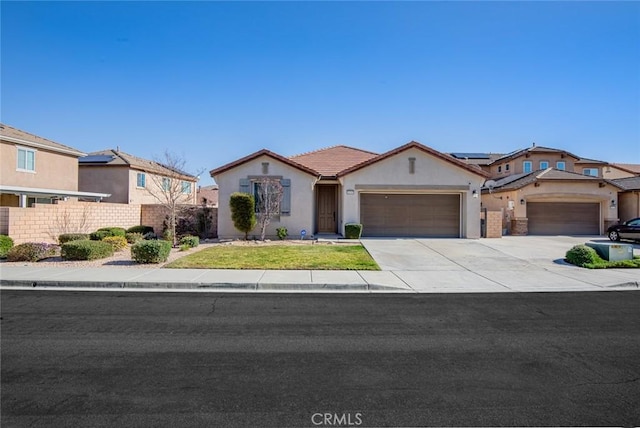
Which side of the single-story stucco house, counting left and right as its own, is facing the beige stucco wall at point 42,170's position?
right

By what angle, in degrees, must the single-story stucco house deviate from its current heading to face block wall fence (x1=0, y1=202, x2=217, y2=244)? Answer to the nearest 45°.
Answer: approximately 90° to its right

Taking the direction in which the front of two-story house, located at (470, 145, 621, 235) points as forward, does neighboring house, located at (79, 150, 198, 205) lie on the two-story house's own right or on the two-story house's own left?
on the two-story house's own right

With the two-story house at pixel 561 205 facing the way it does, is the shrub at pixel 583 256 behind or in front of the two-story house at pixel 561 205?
in front

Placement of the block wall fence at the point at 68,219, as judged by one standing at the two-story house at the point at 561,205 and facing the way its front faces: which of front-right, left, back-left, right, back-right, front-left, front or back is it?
front-right

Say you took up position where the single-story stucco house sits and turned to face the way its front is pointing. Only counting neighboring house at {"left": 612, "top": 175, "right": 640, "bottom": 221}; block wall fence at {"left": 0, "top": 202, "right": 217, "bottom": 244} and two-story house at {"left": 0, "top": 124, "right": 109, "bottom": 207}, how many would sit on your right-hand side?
2

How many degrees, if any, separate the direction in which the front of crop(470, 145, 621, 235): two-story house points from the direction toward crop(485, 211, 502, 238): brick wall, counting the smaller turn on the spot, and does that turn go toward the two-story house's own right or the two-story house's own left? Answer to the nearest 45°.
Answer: approximately 45° to the two-story house's own right

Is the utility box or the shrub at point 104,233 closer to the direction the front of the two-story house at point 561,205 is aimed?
the utility box

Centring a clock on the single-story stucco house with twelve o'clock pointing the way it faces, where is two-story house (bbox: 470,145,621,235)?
The two-story house is roughly at 8 o'clock from the single-story stucco house.

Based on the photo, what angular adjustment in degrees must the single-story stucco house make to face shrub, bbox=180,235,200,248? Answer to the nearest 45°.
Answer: approximately 45° to its right

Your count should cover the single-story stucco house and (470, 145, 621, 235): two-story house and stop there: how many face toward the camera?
2

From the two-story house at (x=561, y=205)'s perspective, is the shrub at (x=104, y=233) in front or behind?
in front

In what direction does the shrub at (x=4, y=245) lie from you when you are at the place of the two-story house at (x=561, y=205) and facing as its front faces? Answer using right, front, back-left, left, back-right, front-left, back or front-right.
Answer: front-right

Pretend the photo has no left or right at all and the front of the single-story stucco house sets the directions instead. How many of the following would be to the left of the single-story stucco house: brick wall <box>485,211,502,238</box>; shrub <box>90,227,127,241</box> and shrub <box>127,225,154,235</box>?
1
